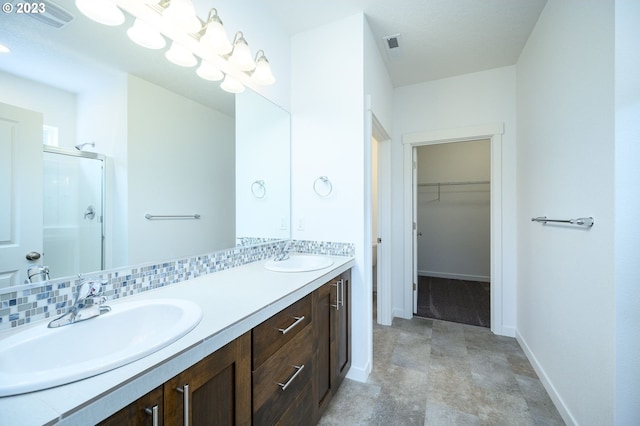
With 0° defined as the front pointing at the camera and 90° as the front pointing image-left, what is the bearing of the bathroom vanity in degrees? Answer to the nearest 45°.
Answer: approximately 315°

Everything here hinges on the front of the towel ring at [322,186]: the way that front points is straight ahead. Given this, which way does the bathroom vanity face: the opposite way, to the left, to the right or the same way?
to the left

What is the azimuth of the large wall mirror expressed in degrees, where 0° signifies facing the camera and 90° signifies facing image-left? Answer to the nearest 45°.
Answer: approximately 315°

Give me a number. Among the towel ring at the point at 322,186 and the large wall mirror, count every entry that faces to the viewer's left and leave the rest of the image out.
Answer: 0

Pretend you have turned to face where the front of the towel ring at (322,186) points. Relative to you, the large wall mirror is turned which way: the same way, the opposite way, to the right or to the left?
to the left

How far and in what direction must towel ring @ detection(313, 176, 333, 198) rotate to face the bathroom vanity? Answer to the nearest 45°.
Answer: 0° — it already faces it

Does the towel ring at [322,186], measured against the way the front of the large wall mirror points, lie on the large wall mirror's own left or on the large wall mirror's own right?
on the large wall mirror's own left

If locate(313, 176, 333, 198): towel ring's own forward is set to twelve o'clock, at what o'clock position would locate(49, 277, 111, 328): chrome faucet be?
The chrome faucet is roughly at 1 o'clock from the towel ring.

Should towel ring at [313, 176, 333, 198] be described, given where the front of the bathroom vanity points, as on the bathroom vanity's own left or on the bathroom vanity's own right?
on the bathroom vanity's own left

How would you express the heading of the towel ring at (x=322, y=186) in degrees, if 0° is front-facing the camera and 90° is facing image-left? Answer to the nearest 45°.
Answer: approximately 0°
